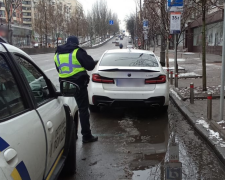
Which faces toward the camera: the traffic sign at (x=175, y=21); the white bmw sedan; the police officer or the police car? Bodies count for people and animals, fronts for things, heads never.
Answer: the traffic sign

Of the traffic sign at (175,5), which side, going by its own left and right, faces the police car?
front

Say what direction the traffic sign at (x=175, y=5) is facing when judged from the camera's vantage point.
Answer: facing the viewer

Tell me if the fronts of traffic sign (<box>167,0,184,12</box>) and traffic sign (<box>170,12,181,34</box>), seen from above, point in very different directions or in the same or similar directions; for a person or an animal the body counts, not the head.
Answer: same or similar directions

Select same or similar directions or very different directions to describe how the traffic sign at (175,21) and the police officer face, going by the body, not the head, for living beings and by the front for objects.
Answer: very different directions

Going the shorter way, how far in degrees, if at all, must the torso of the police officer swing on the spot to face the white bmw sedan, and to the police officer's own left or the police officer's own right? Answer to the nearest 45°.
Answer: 0° — they already face it

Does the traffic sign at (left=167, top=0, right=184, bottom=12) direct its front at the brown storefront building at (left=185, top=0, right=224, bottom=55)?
no

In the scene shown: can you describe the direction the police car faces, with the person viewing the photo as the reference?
facing away from the viewer and to the right of the viewer

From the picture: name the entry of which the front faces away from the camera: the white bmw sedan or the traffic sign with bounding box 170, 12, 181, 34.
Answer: the white bmw sedan

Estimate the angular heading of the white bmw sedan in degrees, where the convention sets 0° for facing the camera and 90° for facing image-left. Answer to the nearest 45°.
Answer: approximately 180°

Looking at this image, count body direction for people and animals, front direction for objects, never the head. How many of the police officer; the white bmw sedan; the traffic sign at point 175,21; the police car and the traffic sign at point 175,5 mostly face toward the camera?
2

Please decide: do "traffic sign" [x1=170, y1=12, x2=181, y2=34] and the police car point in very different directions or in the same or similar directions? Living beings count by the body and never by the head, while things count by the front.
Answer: very different directions

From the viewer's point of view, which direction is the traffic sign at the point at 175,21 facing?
toward the camera

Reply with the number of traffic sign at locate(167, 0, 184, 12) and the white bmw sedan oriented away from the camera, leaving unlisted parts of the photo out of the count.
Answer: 1
